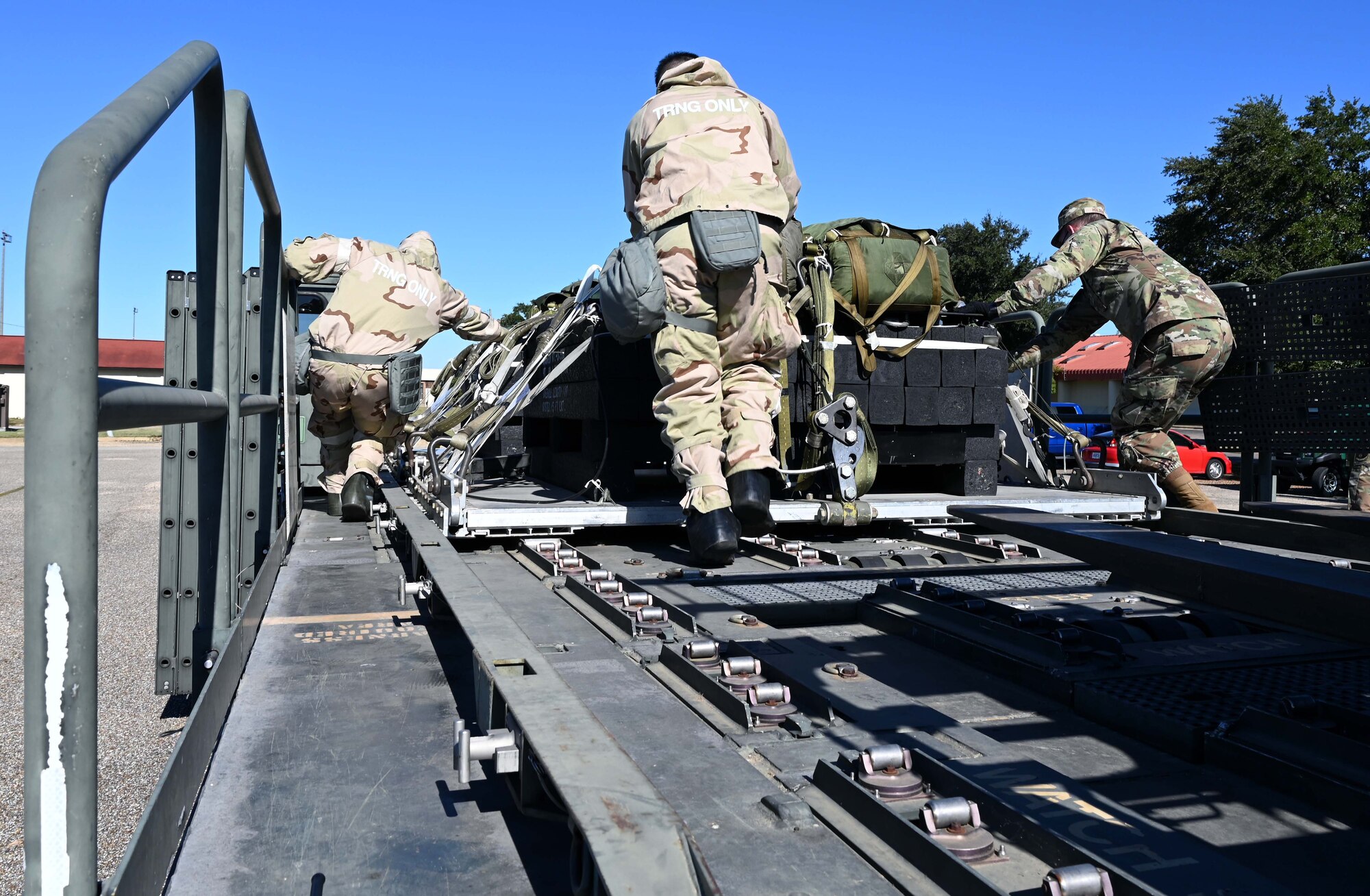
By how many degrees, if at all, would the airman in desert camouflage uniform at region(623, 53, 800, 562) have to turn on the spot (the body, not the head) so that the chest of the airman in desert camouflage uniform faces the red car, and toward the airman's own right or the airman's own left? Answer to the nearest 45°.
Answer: approximately 45° to the airman's own right

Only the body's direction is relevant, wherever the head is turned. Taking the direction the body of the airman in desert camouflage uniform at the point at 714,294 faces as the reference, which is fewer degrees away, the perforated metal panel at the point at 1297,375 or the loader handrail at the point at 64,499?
the perforated metal panel

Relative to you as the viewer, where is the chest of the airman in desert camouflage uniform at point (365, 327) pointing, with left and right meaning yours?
facing away from the viewer

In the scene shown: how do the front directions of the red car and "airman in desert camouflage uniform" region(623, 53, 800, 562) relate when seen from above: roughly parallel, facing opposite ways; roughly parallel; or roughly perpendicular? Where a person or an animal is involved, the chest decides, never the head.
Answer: roughly perpendicular

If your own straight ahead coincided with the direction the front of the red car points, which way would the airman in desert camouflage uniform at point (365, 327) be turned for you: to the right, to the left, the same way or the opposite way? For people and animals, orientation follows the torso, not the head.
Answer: to the left

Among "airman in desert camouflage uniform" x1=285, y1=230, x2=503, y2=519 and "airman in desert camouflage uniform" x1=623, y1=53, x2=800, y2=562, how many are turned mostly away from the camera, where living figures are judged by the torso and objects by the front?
2

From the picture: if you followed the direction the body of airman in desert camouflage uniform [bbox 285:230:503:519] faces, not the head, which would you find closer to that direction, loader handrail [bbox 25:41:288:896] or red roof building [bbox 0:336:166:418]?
the red roof building

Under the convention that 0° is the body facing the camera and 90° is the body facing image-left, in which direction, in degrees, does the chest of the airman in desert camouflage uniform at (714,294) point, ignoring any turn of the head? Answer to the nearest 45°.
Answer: approximately 180°

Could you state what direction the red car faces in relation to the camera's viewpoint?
facing away from the viewer and to the right of the viewer

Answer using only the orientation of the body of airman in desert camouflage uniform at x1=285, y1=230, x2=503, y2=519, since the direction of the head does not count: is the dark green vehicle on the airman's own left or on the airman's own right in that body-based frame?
on the airman's own right
